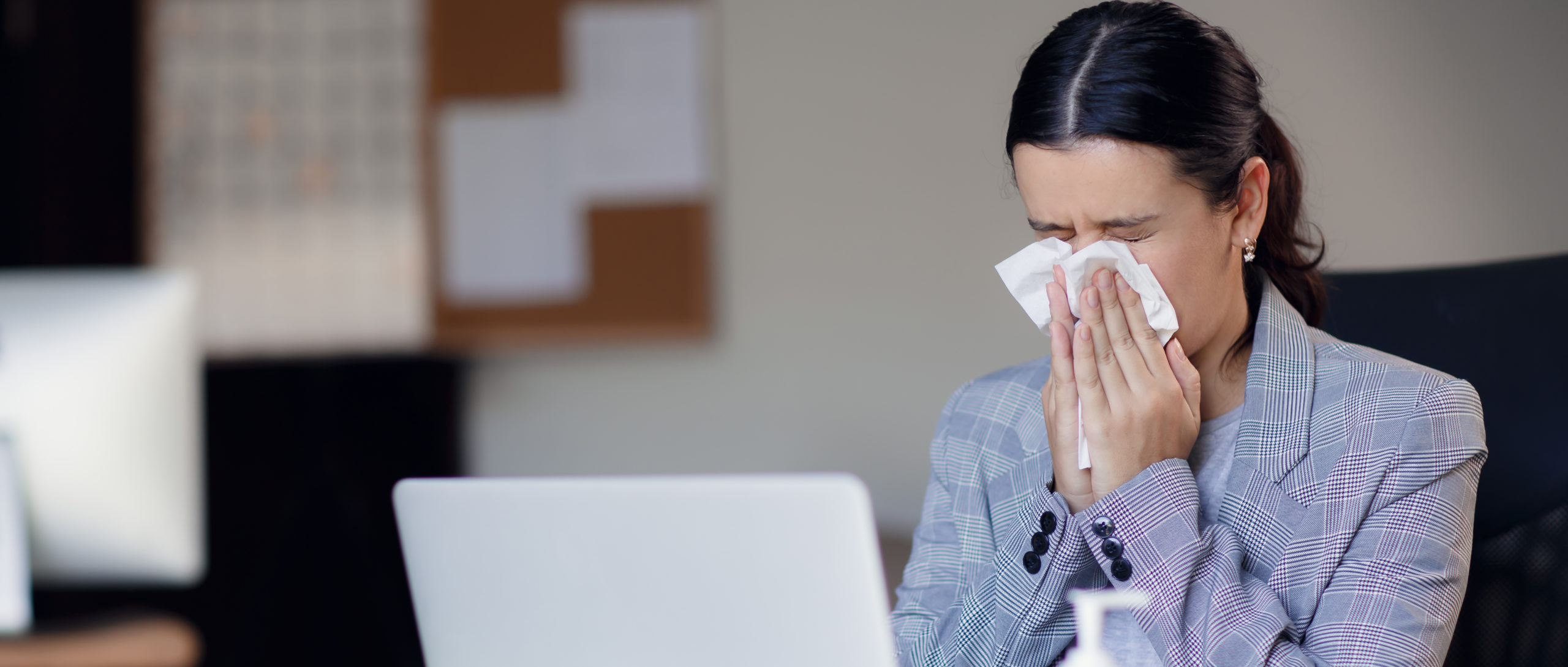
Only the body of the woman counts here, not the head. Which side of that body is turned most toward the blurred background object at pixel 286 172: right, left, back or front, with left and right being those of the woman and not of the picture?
right

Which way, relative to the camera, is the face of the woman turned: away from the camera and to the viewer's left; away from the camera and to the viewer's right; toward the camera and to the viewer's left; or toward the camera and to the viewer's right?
toward the camera and to the viewer's left

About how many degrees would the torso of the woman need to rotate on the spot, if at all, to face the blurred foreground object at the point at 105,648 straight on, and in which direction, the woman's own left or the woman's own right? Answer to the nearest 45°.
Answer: approximately 45° to the woman's own right

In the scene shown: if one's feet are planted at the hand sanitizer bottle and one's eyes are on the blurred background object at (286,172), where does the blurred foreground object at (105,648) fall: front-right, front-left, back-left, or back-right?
front-left

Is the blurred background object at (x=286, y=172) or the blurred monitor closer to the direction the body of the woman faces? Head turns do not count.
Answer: the blurred monitor
